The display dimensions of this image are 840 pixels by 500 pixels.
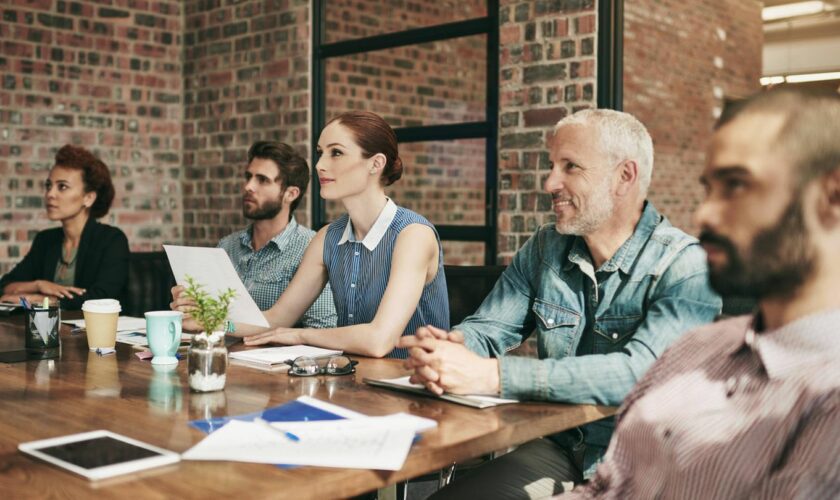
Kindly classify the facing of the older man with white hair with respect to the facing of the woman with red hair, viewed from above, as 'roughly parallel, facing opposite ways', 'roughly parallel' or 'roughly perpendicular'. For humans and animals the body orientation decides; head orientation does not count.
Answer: roughly parallel

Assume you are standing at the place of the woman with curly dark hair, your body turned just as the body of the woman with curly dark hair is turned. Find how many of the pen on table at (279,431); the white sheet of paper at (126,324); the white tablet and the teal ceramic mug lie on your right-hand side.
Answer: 0

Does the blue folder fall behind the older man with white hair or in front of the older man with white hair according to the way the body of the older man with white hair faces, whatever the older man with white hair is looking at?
in front

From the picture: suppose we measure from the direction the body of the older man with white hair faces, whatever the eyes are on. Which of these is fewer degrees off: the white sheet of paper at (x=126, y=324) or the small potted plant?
the small potted plant

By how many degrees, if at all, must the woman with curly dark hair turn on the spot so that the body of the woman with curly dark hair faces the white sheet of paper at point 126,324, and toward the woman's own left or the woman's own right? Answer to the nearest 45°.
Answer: approximately 45° to the woman's own left

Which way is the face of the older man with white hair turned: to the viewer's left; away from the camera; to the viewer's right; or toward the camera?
to the viewer's left

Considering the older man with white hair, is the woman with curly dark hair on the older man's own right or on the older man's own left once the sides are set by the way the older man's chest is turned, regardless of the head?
on the older man's own right

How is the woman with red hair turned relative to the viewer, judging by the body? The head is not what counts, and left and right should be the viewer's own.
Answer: facing the viewer and to the left of the viewer

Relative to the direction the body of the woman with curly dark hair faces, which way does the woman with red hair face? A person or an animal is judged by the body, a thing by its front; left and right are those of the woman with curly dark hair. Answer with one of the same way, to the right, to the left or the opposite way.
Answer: the same way

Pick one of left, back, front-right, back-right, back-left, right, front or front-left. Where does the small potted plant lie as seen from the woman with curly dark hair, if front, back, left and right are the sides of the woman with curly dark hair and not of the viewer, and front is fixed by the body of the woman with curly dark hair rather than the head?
front-left

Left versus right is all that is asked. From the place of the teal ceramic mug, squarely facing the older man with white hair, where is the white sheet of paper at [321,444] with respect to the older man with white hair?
right

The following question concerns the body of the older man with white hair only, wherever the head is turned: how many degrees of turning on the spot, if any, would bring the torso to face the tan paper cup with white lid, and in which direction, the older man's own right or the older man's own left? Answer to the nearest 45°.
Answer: approximately 45° to the older man's own right

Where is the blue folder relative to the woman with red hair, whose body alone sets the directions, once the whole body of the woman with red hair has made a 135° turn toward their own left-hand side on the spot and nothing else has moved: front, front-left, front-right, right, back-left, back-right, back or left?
right

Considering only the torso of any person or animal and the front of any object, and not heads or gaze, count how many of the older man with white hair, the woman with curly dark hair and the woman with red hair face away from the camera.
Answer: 0

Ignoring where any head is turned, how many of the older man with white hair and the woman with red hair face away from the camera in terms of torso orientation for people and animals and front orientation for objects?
0
